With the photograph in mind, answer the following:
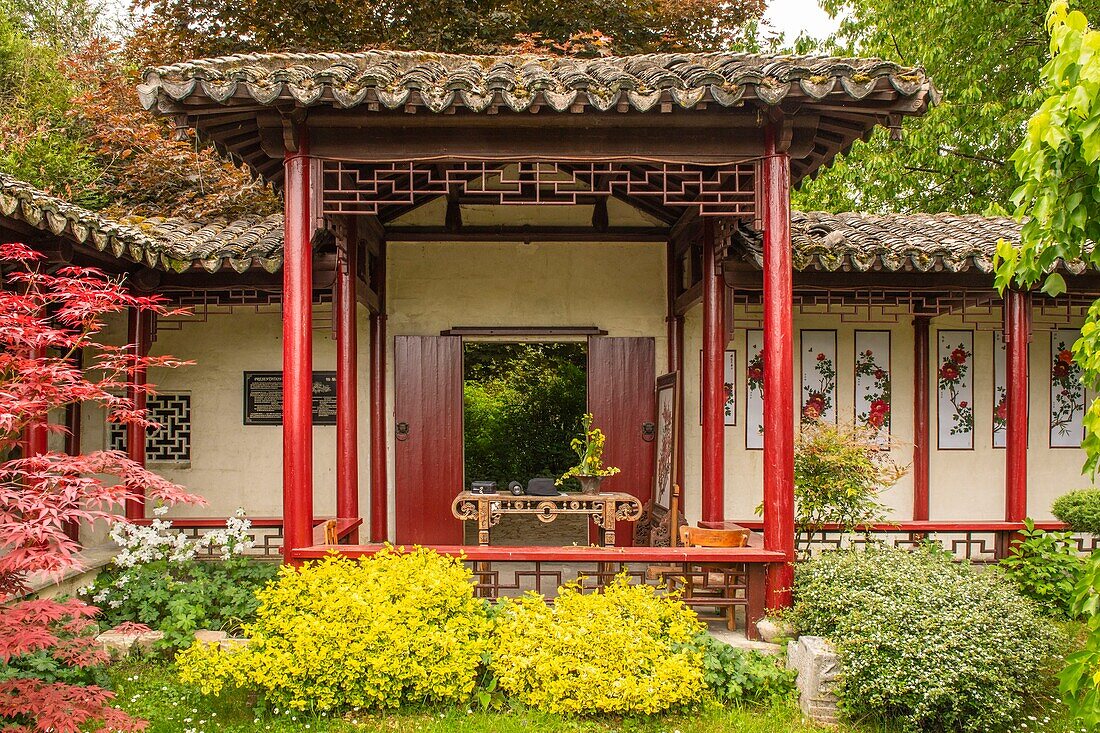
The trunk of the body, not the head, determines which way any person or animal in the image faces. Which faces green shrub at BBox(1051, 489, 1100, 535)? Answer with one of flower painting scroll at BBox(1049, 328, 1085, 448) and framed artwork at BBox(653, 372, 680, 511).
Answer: the flower painting scroll

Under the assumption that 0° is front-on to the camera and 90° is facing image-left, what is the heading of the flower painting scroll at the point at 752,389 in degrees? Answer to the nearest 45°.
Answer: approximately 0°
